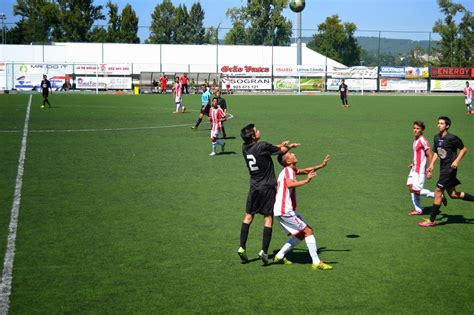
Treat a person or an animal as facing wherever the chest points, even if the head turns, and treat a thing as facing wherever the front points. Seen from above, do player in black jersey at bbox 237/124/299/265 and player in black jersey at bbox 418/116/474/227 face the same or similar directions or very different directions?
very different directions

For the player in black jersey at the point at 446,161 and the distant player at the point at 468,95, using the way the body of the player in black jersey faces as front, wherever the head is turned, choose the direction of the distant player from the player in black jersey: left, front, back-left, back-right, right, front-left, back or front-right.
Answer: back-right

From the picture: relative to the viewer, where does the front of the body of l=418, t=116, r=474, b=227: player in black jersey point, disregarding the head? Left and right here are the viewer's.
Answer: facing the viewer and to the left of the viewer

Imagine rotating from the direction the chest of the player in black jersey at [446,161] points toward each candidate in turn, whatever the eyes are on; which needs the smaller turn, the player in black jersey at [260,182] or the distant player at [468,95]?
the player in black jersey

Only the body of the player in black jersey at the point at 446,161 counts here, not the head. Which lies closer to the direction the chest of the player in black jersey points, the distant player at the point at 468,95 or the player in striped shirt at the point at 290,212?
the player in striped shirt

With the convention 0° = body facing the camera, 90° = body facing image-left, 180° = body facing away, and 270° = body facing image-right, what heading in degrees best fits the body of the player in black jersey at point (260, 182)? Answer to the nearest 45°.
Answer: approximately 225°

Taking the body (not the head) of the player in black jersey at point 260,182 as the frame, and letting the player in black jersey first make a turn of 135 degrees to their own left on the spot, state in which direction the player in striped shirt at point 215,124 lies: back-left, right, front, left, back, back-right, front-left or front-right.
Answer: right
